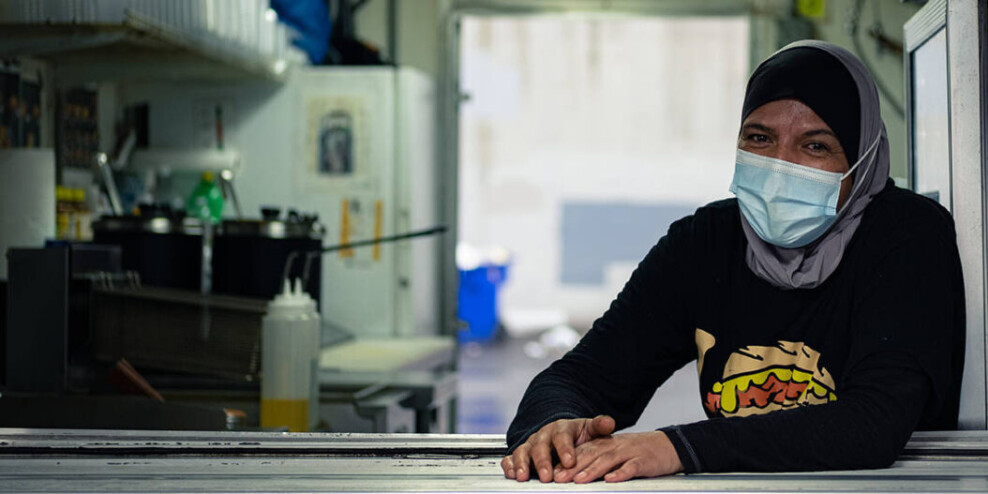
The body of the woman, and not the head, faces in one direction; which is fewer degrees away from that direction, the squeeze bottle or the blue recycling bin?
the squeeze bottle

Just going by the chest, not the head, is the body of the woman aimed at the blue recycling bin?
no

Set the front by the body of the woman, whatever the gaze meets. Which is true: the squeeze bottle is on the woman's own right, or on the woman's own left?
on the woman's own right

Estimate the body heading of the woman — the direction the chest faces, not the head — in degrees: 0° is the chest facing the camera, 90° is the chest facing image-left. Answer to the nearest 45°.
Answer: approximately 45°

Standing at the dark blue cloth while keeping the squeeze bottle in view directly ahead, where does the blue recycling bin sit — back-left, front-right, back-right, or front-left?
back-left

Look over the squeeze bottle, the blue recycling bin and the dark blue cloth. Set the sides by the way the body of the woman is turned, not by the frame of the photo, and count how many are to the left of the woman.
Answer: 0

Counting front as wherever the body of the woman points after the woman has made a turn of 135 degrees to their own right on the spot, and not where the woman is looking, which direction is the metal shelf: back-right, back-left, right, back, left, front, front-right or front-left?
front-left

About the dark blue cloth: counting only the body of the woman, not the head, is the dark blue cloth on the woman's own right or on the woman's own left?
on the woman's own right
